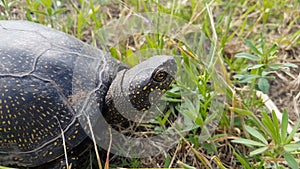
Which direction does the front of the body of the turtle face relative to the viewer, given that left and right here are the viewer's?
facing to the right of the viewer

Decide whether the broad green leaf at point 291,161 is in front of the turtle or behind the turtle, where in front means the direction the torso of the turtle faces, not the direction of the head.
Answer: in front

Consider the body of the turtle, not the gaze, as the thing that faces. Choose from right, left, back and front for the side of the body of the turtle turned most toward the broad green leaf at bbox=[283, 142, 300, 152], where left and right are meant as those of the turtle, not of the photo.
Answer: front

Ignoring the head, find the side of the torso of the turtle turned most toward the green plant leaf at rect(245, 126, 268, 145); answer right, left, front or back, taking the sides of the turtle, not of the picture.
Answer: front

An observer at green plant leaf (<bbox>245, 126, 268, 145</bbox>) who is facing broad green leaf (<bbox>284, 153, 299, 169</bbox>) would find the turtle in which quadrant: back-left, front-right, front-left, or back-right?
back-right

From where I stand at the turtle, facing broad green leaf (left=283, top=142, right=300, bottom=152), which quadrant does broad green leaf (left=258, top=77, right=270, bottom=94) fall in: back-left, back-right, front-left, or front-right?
front-left
